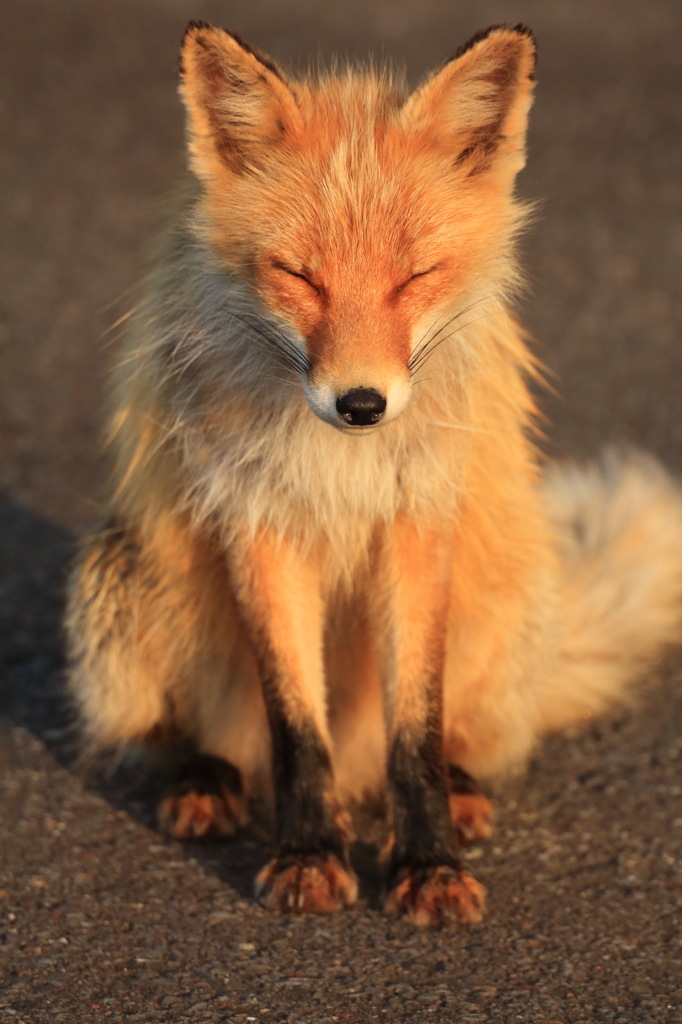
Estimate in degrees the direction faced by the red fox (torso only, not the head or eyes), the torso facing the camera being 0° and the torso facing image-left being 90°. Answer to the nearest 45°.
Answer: approximately 0°
